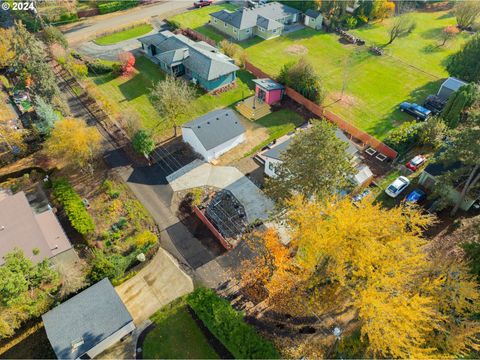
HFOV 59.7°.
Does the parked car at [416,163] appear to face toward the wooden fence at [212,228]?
yes

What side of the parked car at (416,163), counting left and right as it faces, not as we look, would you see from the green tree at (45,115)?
front

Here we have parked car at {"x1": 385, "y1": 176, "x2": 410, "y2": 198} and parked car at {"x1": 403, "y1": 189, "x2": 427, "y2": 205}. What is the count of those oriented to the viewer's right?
0

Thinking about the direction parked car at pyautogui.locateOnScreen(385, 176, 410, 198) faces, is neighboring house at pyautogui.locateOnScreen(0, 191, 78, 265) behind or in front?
in front

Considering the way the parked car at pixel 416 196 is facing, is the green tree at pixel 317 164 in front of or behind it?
in front

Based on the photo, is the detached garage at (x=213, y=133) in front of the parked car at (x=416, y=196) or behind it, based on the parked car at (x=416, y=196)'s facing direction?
in front

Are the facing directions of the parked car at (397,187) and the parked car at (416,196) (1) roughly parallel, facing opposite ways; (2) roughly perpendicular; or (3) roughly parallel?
roughly parallel

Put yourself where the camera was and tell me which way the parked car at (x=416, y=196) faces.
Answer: facing the viewer and to the left of the viewer

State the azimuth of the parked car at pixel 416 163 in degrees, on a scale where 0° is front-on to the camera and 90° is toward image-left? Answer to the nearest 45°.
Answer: approximately 45°

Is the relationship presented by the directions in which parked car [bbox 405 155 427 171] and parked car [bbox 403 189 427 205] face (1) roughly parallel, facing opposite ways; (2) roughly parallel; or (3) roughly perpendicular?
roughly parallel

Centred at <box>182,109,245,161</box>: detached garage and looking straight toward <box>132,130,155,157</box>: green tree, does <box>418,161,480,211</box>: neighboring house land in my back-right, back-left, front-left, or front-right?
back-left

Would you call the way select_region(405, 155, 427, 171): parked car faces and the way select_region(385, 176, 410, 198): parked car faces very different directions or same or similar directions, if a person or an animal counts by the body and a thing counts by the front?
same or similar directions
